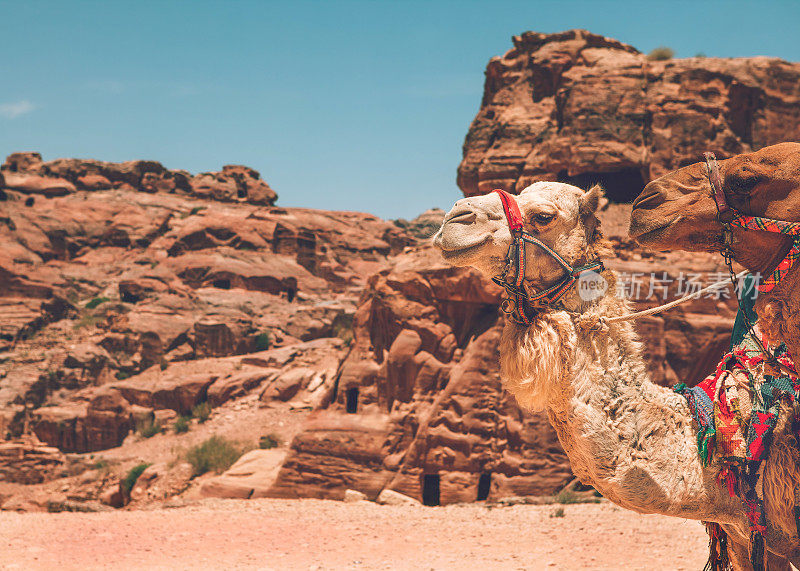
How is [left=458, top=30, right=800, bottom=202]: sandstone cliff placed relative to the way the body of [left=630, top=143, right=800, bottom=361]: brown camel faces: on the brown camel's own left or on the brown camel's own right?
on the brown camel's own right

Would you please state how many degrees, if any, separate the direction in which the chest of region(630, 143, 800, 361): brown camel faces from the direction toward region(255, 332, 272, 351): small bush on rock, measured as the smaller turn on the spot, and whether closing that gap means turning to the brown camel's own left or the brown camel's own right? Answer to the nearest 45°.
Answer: approximately 45° to the brown camel's own right

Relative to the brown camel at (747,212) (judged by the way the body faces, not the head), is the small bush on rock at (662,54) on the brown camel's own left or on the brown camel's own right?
on the brown camel's own right

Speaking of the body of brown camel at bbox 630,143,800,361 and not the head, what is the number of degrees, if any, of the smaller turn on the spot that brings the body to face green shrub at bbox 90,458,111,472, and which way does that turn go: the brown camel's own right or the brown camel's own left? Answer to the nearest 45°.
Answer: approximately 45° to the brown camel's own right

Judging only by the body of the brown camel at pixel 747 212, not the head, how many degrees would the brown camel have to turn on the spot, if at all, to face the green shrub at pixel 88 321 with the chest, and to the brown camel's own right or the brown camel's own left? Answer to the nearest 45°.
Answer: approximately 45° to the brown camel's own right

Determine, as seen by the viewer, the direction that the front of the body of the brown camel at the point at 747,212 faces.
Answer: to the viewer's left
